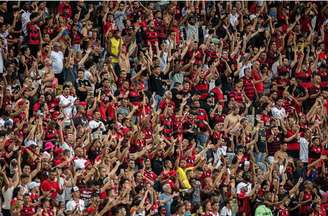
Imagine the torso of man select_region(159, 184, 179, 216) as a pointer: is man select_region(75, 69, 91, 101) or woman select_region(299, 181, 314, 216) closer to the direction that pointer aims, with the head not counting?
the woman

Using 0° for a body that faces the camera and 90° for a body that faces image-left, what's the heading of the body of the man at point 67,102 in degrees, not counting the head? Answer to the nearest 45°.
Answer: approximately 0°

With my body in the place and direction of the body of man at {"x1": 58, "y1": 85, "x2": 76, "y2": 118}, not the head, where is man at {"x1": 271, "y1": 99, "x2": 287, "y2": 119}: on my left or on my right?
on my left

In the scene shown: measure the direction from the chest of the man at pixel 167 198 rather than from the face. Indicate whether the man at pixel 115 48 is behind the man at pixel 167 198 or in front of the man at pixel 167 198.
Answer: behind

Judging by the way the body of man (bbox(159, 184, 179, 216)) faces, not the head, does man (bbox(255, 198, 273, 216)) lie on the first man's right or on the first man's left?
on the first man's left

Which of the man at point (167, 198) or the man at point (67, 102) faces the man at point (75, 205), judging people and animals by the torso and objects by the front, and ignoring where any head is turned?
the man at point (67, 102)

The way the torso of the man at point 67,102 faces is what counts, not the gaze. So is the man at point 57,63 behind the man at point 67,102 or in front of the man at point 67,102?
behind

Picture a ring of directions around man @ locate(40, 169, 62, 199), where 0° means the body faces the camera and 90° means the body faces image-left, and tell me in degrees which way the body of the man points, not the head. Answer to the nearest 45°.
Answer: approximately 315°

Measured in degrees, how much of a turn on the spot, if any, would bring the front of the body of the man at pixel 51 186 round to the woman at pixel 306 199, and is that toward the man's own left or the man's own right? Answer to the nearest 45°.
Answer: approximately 45° to the man's own left

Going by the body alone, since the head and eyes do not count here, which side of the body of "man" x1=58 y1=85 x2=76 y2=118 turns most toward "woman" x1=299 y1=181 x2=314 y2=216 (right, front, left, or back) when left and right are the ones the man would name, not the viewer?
left

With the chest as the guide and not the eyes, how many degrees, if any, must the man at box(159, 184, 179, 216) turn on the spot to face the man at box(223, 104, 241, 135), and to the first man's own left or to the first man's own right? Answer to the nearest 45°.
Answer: approximately 90° to the first man's own left
